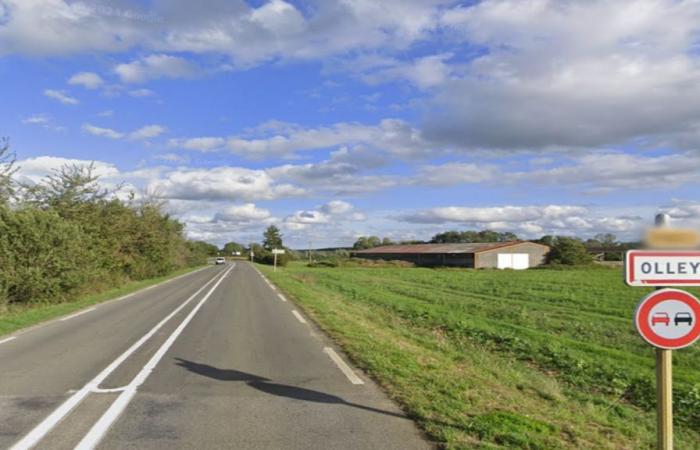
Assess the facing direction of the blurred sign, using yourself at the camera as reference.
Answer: facing the viewer

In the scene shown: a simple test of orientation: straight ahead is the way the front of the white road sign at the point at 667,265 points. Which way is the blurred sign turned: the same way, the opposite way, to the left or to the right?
the same way

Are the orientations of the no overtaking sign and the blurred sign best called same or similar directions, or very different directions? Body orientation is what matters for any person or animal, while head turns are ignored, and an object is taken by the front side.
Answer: same or similar directions

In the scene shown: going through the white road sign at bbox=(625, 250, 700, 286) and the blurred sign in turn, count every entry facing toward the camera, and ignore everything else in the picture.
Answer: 2

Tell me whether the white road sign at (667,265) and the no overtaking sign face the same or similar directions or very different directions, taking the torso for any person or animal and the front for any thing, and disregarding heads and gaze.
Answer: same or similar directions

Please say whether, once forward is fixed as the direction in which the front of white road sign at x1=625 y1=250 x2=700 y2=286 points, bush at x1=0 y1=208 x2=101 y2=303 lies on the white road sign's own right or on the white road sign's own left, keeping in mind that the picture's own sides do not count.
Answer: on the white road sign's own right

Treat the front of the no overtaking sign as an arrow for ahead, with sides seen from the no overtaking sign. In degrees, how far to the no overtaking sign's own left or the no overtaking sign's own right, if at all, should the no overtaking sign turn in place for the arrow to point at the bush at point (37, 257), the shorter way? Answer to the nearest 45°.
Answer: approximately 90° to the no overtaking sign's own right

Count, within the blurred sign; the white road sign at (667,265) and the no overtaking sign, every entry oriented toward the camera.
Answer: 3
